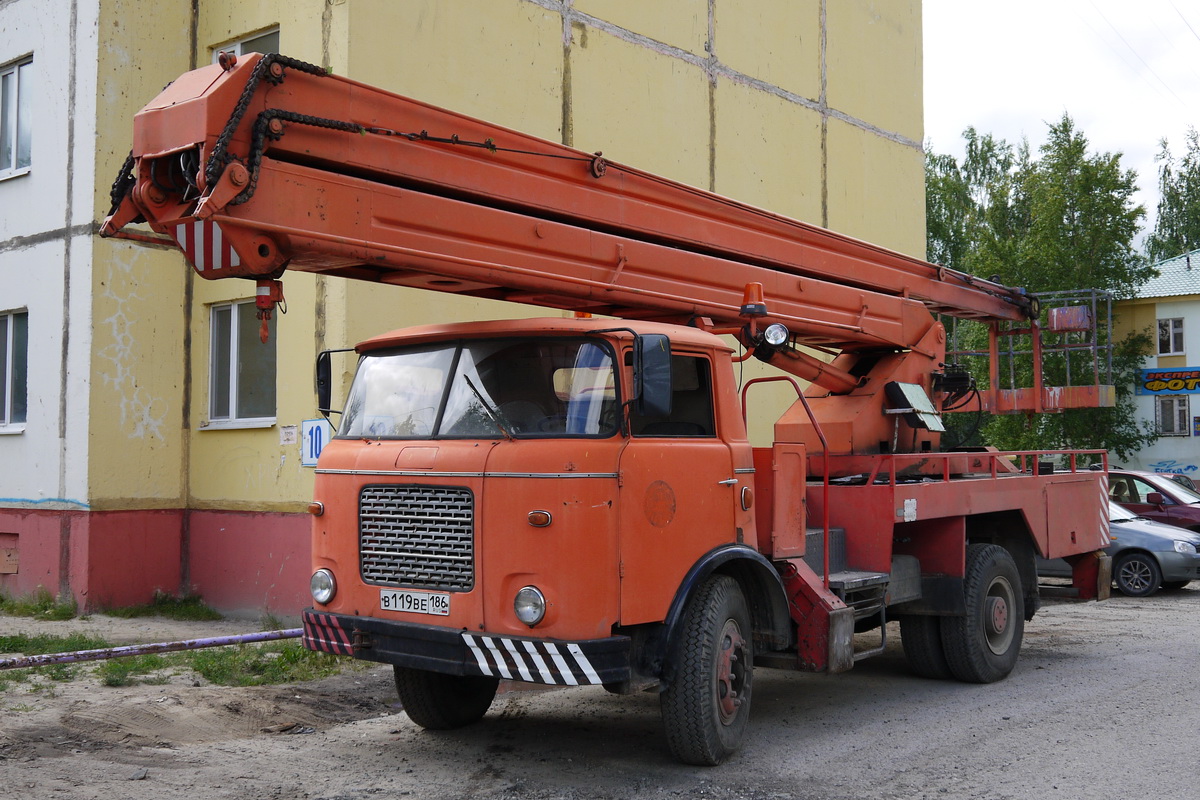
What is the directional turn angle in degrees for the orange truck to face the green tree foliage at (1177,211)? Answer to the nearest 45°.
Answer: approximately 180°

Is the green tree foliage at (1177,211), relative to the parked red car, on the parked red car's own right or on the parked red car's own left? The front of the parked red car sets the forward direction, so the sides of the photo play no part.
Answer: on the parked red car's own left

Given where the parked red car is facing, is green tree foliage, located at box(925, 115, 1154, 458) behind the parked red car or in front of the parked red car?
behind

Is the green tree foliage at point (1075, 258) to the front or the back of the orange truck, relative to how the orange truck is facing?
to the back

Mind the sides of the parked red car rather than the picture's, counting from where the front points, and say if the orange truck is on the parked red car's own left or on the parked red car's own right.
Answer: on the parked red car's own right

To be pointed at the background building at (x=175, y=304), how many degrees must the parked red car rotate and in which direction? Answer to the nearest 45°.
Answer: approximately 90° to its right

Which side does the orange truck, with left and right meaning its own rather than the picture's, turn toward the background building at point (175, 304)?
right

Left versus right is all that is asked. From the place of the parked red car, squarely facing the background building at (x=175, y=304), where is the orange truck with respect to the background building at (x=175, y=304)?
left

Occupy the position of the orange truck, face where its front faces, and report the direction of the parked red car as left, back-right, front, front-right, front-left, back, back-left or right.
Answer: back

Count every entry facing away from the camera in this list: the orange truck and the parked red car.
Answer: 0

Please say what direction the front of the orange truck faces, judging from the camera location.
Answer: facing the viewer and to the left of the viewer
